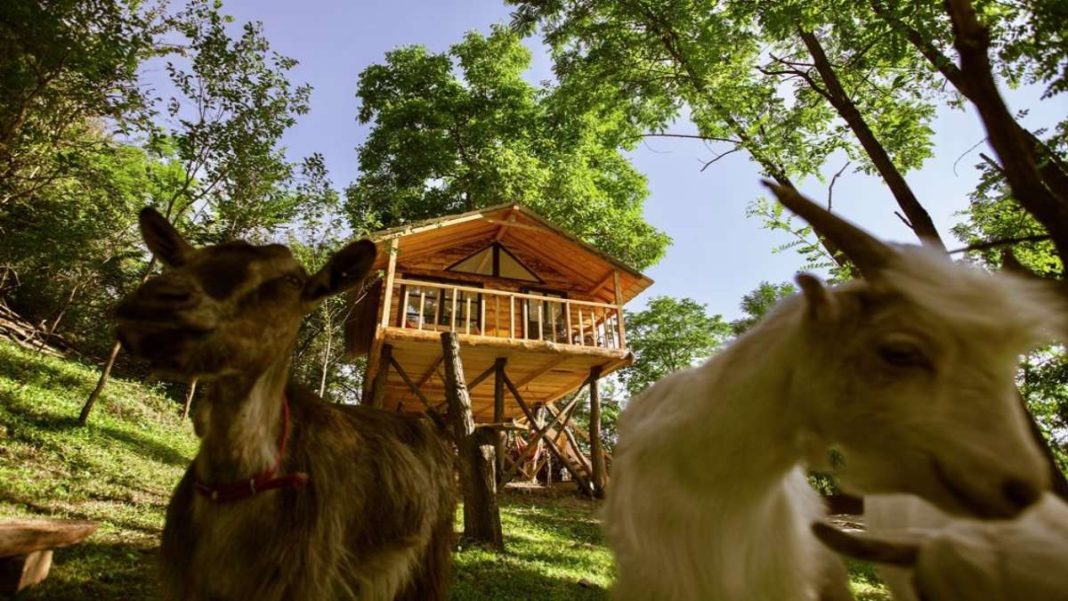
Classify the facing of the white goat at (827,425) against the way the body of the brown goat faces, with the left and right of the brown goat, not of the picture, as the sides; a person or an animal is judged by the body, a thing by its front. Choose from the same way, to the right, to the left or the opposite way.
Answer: to the left

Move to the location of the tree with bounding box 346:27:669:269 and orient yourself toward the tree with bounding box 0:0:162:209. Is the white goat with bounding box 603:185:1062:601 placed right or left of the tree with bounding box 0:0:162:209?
left

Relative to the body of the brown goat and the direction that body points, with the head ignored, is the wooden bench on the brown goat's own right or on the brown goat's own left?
on the brown goat's own right

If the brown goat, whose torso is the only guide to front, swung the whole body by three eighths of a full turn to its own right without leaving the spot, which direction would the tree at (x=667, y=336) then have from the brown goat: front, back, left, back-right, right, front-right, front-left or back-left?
front-right

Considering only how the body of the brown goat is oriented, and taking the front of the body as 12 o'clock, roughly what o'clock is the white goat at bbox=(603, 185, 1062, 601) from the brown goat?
The white goat is roughly at 9 o'clock from the brown goat.

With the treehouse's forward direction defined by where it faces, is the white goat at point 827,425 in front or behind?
in front

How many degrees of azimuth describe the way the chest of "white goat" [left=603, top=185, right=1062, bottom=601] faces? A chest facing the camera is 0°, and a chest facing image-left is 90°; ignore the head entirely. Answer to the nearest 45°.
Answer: approximately 270°

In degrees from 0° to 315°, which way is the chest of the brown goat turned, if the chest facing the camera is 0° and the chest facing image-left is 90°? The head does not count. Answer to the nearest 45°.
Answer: approximately 45°

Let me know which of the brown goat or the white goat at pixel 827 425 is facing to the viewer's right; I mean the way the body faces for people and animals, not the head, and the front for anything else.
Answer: the white goat

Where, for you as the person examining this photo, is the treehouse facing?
facing the viewer and to the right of the viewer

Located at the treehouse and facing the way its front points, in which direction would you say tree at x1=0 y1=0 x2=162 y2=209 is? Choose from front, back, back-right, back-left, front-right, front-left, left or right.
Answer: right

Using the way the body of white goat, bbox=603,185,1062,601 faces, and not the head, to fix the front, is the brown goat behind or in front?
behind
